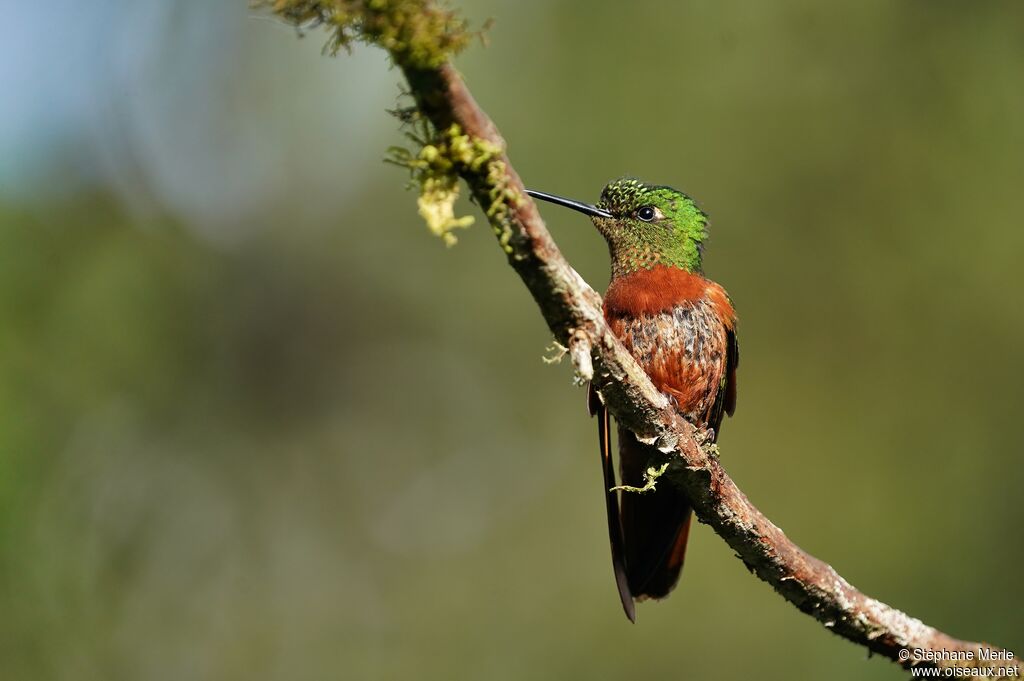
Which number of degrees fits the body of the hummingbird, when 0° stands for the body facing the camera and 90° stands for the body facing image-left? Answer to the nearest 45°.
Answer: approximately 45°
